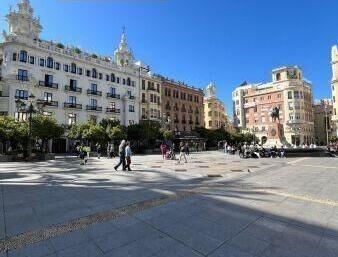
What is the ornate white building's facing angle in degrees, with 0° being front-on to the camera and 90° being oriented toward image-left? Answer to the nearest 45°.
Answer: approximately 315°

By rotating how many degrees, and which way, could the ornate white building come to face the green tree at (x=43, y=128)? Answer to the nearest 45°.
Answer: approximately 45° to its right
